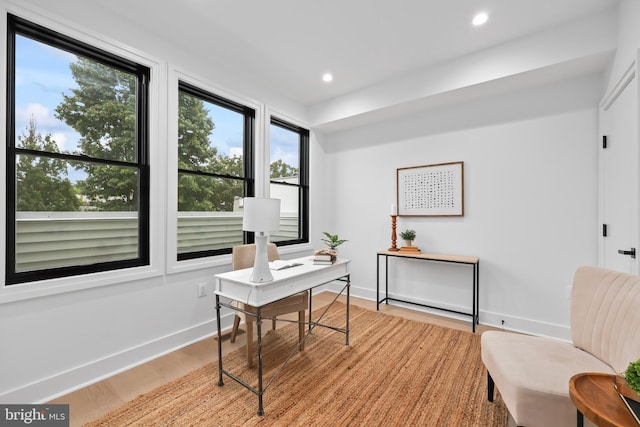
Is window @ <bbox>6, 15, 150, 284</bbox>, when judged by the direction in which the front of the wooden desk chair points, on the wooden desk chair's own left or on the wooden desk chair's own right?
on the wooden desk chair's own right

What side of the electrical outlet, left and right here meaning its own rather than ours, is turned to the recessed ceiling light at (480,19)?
front

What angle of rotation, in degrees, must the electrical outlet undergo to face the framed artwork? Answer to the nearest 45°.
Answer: approximately 45° to its left

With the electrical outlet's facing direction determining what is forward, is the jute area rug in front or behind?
in front

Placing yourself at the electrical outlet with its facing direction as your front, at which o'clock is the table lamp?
The table lamp is roughly at 1 o'clock from the electrical outlet.

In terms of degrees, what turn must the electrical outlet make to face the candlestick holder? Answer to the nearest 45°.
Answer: approximately 45° to its left

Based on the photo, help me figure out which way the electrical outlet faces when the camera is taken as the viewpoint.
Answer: facing the viewer and to the right of the viewer

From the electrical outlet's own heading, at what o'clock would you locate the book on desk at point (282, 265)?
The book on desk is roughly at 12 o'clock from the electrical outlet.
